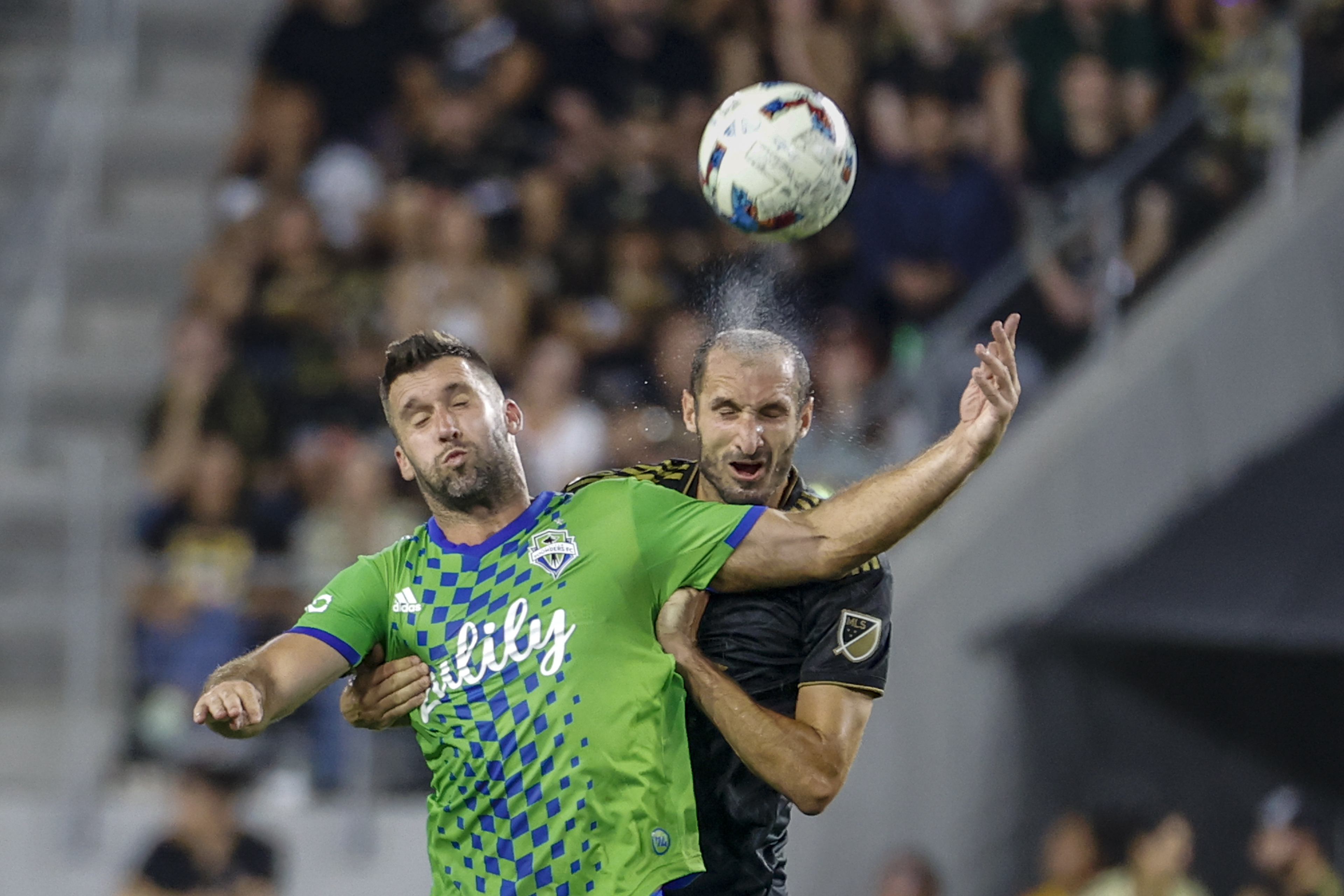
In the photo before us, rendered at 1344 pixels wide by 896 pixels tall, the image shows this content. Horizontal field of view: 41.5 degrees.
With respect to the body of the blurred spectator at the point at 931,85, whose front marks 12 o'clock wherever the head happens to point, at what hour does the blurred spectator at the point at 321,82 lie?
the blurred spectator at the point at 321,82 is roughly at 3 o'clock from the blurred spectator at the point at 931,85.

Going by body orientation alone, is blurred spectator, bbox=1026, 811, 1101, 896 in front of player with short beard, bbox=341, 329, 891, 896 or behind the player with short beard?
behind

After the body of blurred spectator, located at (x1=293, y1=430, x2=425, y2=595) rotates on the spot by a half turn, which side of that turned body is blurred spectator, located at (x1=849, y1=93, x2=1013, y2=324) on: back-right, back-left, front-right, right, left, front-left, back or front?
right

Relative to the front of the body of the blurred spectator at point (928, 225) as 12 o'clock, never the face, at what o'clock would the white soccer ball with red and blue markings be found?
The white soccer ball with red and blue markings is roughly at 12 o'clock from the blurred spectator.

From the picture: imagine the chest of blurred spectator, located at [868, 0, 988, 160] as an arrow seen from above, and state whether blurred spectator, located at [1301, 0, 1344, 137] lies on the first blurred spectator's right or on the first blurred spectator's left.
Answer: on the first blurred spectator's left
